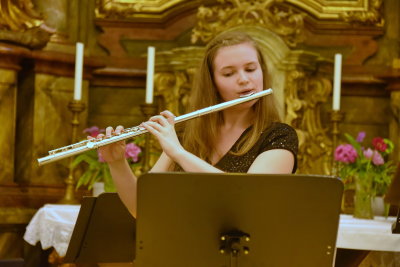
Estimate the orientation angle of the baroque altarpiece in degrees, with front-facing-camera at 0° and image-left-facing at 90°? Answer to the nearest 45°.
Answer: approximately 0°

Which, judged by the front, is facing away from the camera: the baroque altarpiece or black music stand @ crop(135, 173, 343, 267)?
the black music stand

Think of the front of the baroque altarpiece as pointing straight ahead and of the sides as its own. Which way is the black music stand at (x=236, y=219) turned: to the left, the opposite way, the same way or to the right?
the opposite way

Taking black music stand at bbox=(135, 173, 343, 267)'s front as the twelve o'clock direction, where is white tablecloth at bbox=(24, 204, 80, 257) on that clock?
The white tablecloth is roughly at 11 o'clock from the black music stand.

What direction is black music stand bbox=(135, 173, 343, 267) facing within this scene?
away from the camera

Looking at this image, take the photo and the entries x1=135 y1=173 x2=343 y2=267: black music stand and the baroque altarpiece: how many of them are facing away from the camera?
1
